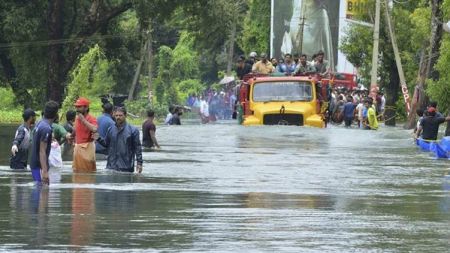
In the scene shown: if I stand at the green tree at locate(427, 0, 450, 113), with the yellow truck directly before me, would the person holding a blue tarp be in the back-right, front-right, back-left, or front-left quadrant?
front-left

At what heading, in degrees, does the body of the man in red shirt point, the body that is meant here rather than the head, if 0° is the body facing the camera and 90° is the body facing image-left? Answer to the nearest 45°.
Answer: approximately 45°

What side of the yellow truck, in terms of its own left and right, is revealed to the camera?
front

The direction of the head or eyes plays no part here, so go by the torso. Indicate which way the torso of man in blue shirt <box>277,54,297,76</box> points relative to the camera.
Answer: toward the camera

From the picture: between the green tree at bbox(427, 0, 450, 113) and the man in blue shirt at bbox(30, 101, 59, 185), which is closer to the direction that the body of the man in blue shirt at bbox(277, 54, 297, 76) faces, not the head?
the man in blue shirt

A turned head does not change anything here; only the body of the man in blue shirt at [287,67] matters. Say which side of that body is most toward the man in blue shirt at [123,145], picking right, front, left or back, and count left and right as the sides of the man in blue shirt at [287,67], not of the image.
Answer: front

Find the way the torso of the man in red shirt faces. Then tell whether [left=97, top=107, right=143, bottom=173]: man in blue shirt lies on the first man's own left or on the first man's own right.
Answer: on the first man's own left
